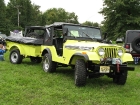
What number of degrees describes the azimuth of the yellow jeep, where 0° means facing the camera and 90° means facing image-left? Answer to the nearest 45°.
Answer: approximately 315°

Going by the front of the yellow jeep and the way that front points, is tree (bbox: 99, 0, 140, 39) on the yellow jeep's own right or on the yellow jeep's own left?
on the yellow jeep's own left
